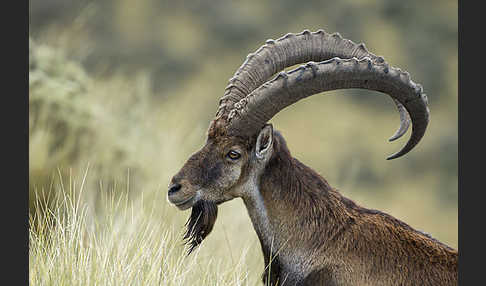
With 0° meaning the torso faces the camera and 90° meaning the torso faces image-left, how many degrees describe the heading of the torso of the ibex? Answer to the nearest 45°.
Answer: approximately 90°
